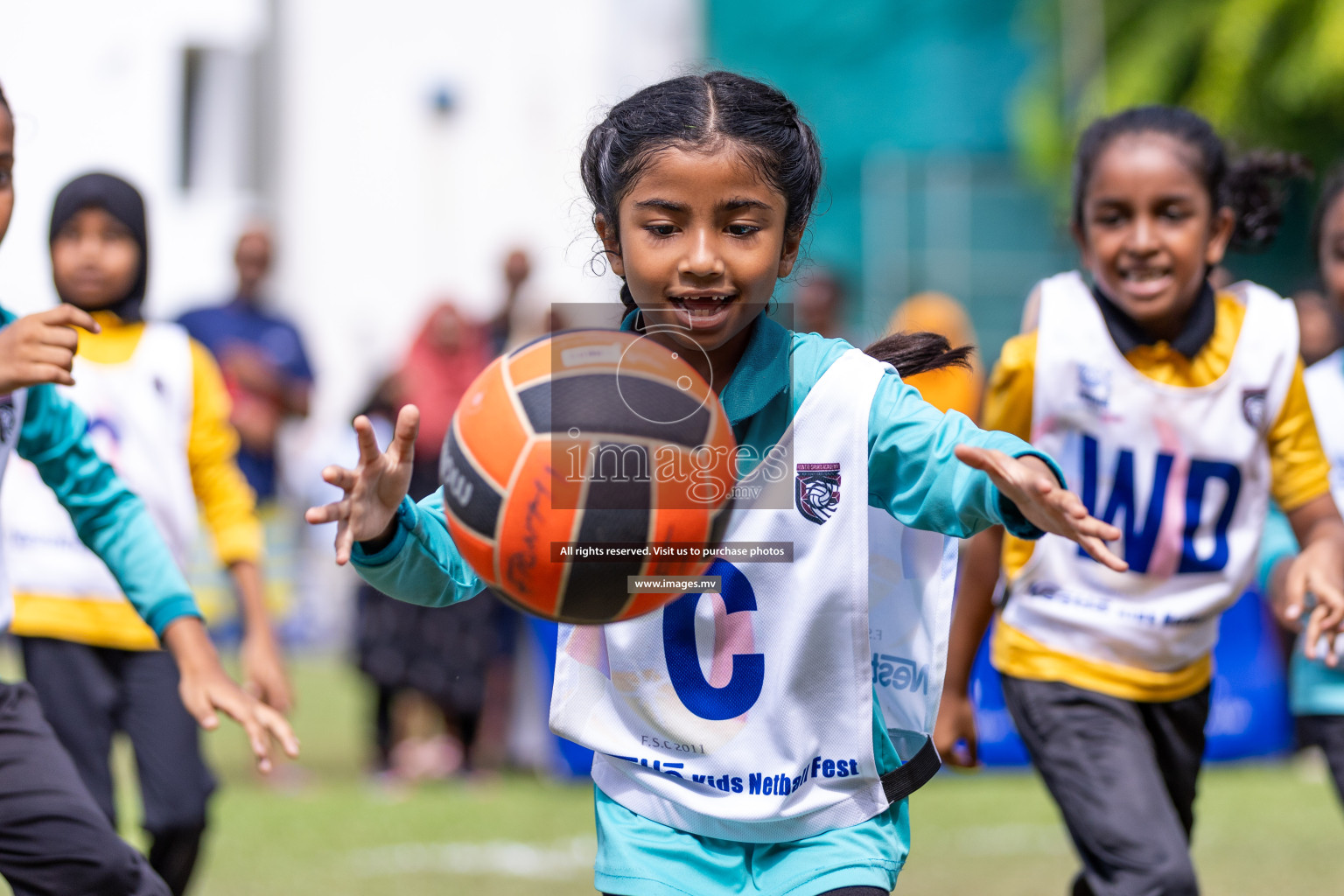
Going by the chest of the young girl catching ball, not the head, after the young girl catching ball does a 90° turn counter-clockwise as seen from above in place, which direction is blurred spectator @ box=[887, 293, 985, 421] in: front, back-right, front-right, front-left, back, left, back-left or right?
left

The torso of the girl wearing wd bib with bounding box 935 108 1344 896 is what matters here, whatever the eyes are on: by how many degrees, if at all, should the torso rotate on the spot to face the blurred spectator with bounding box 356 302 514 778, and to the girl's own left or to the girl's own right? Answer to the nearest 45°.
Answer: approximately 135° to the girl's own right

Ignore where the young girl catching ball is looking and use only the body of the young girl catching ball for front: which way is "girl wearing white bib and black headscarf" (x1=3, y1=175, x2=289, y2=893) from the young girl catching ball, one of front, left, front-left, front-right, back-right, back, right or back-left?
back-right

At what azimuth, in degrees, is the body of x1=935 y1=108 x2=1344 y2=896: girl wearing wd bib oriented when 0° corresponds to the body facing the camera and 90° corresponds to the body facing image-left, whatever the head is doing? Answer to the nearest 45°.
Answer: approximately 0°

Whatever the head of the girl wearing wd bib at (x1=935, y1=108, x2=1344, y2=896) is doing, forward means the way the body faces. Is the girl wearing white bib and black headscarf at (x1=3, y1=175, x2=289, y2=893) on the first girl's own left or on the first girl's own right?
on the first girl's own right

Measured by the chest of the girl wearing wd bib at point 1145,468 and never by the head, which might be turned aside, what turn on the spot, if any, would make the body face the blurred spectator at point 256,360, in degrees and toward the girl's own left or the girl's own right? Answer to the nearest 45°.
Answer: approximately 135° to the girl's own right

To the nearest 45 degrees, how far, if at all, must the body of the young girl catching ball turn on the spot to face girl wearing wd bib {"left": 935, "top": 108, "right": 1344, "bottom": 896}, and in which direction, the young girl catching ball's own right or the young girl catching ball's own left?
approximately 135° to the young girl catching ball's own left

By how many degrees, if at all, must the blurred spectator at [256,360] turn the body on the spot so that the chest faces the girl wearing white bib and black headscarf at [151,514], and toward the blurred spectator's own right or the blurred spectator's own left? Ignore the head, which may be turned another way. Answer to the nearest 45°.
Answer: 0° — they already face them
